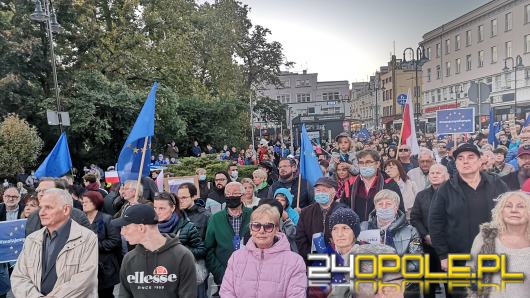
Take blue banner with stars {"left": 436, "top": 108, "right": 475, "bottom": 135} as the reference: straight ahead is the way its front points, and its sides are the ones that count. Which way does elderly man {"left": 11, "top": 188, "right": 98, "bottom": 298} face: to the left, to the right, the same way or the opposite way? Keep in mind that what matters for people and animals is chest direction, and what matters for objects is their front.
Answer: the same way

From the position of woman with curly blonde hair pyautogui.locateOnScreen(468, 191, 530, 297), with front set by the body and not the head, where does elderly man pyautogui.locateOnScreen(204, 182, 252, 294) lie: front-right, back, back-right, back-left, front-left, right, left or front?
right

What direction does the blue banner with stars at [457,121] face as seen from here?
toward the camera

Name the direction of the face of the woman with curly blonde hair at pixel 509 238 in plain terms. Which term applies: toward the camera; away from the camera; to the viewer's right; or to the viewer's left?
toward the camera

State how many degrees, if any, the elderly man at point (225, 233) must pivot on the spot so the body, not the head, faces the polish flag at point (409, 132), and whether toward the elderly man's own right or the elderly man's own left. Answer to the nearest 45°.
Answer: approximately 135° to the elderly man's own left

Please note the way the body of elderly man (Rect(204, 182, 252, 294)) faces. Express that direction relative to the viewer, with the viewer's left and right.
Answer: facing the viewer

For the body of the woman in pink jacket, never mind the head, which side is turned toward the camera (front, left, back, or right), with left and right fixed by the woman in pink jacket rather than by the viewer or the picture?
front

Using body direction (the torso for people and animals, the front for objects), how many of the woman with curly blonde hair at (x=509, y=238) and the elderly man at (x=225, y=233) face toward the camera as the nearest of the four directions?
2

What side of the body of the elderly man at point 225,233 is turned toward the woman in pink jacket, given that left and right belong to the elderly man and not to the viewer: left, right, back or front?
front

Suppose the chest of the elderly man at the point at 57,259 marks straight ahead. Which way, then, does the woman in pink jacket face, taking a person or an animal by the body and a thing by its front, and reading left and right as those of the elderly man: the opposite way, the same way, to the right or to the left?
the same way

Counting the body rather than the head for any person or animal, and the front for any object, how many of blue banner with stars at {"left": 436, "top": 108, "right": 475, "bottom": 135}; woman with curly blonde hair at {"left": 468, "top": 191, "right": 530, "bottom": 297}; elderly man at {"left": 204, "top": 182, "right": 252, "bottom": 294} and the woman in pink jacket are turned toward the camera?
4

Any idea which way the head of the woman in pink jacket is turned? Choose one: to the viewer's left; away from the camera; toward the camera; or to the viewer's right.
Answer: toward the camera

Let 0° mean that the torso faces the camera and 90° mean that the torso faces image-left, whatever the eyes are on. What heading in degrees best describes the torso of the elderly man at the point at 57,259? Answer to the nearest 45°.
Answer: approximately 45°

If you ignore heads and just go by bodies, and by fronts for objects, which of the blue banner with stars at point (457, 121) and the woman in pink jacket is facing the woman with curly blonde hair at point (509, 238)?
the blue banner with stars

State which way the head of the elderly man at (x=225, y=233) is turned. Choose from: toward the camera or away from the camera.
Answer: toward the camera
